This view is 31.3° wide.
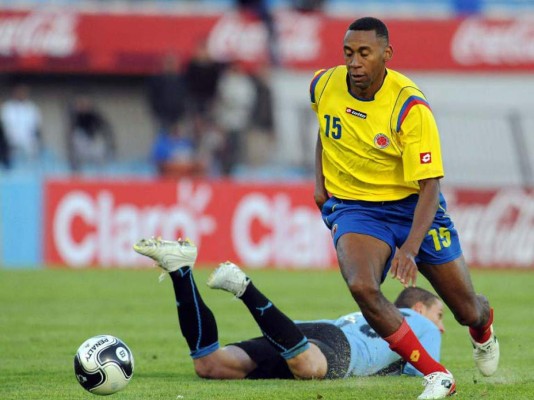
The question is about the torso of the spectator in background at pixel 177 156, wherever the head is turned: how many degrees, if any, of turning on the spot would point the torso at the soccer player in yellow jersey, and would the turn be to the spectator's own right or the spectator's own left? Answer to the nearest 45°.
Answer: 0° — they already face them

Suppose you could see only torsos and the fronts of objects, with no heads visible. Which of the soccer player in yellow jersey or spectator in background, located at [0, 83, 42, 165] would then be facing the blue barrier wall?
the spectator in background

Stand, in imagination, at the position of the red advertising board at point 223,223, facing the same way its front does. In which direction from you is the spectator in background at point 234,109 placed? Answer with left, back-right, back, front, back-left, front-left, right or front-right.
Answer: back

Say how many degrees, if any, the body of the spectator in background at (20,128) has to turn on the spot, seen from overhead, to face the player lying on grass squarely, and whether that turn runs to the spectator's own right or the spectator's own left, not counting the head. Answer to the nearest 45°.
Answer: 0° — they already face them

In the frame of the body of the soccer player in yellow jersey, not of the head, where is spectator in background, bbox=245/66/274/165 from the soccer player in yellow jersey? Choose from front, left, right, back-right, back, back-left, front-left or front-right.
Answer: back-right

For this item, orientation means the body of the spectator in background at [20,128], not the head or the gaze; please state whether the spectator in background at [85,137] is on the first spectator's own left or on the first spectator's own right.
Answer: on the first spectator's own left

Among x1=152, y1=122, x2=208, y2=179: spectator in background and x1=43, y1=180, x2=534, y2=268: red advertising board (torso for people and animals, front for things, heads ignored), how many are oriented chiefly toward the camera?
2

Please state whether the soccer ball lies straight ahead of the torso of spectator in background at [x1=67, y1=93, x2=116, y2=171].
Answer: yes

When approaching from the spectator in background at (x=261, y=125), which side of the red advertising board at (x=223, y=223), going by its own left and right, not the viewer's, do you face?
back
